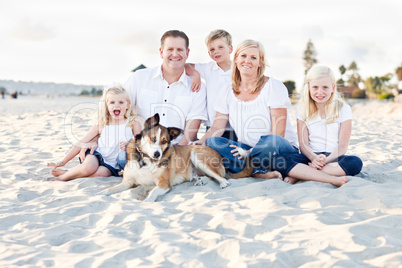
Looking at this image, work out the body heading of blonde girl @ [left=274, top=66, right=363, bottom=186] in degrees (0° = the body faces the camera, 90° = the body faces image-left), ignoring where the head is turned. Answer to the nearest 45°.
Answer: approximately 0°

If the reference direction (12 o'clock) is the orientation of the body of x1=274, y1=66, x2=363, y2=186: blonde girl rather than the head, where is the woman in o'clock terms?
The woman is roughly at 3 o'clock from the blonde girl.

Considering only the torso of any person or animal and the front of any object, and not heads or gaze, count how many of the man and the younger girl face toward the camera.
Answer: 2

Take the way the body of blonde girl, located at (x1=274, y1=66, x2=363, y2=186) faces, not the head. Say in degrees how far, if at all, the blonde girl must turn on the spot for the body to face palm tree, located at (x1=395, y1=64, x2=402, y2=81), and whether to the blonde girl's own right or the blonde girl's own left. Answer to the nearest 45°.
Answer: approximately 180°

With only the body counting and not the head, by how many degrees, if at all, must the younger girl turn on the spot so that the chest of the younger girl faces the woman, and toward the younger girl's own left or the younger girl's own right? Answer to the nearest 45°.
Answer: approximately 90° to the younger girl's own left

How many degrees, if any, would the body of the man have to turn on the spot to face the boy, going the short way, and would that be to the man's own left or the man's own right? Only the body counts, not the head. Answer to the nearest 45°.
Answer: approximately 90° to the man's own left

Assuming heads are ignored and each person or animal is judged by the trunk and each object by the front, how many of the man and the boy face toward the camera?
2

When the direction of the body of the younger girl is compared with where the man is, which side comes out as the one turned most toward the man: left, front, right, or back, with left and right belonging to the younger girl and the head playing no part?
left

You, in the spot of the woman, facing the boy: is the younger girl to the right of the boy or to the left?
left
